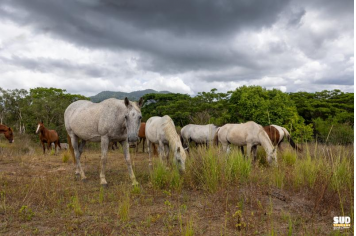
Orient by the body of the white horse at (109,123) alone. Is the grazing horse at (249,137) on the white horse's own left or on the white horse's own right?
on the white horse's own left

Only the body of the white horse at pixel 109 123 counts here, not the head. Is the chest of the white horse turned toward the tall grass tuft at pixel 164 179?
yes

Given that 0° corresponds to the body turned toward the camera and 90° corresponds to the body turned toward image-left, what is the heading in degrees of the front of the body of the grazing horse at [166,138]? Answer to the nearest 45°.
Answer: approximately 315°

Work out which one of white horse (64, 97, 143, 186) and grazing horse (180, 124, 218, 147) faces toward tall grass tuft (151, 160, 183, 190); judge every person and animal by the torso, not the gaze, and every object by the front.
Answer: the white horse

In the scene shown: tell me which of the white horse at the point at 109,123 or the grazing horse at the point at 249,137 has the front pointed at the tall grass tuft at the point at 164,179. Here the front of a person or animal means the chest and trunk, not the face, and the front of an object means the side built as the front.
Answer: the white horse
